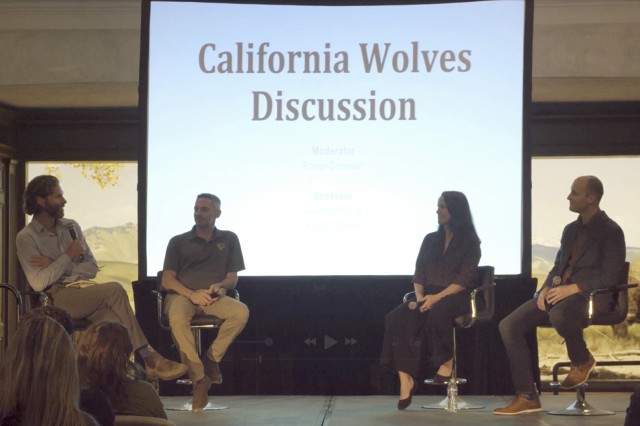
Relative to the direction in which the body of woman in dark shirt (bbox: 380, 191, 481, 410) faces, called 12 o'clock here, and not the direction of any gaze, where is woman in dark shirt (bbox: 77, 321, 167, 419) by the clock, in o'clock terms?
woman in dark shirt (bbox: 77, 321, 167, 419) is roughly at 11 o'clock from woman in dark shirt (bbox: 380, 191, 481, 410).

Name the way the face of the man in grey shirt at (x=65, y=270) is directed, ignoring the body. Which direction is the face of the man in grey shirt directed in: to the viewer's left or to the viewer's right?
to the viewer's right

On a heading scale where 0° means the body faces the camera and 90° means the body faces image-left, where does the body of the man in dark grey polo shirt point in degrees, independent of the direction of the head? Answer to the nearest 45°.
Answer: approximately 0°

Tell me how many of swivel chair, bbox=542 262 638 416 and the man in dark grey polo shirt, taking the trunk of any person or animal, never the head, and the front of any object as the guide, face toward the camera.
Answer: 1

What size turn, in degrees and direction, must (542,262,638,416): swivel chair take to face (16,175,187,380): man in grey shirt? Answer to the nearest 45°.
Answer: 0° — it already faces them

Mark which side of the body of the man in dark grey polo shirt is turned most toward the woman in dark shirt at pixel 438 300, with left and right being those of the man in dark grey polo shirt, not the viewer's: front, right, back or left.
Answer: left

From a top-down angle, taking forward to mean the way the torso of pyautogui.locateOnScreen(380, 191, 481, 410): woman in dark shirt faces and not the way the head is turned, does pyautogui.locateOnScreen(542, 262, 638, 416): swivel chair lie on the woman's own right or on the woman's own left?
on the woman's own left

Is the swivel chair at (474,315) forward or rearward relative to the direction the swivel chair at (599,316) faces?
forward

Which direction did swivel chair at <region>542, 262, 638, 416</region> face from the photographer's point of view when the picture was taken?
facing to the left of the viewer

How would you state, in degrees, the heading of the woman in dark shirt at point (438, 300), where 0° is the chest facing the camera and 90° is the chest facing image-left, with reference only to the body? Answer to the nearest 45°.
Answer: approximately 45°

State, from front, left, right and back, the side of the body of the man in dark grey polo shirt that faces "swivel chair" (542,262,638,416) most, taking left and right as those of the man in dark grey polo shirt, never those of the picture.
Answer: left
